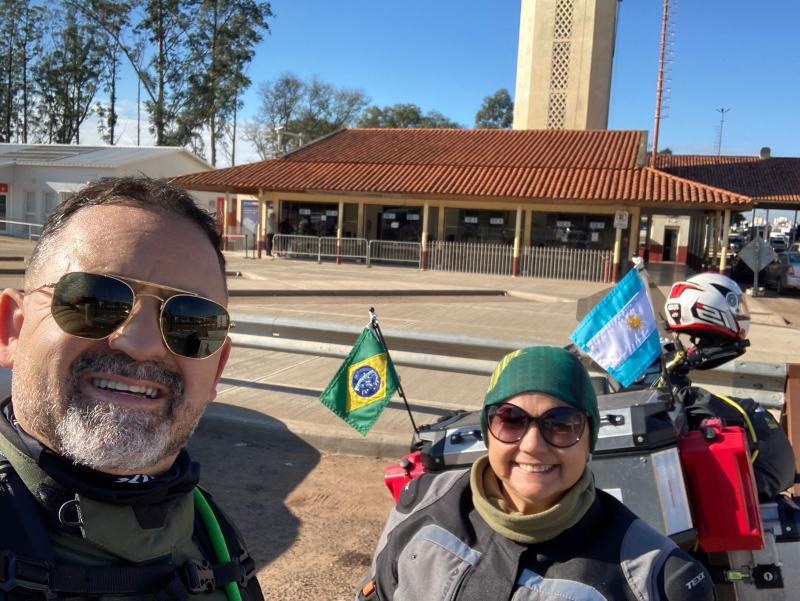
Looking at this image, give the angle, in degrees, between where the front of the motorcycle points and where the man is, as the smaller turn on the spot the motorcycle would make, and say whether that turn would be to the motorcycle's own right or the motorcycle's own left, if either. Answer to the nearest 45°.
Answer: approximately 180°

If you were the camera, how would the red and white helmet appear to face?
facing away from the viewer and to the right of the viewer

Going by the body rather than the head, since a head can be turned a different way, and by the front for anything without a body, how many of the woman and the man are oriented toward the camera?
2

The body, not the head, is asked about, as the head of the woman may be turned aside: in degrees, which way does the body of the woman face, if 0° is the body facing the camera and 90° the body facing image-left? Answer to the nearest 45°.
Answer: approximately 0°

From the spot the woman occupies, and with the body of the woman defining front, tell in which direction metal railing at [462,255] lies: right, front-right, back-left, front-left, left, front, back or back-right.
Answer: back

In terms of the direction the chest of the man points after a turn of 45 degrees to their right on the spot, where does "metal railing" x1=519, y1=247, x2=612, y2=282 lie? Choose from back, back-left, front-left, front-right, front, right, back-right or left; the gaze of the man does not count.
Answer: back

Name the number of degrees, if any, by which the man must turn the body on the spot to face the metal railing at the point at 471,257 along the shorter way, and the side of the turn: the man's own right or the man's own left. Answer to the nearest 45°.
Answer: approximately 135° to the man's own left

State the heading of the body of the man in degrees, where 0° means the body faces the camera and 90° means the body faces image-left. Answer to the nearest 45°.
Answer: approximately 0°

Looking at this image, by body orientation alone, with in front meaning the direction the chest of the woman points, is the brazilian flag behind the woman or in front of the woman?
behind

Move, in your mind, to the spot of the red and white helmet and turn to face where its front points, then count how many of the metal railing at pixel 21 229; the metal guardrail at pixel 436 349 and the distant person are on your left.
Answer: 3

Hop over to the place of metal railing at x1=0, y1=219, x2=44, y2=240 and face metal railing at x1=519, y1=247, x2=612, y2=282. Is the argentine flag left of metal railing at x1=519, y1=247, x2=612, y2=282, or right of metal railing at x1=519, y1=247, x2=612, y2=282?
right
